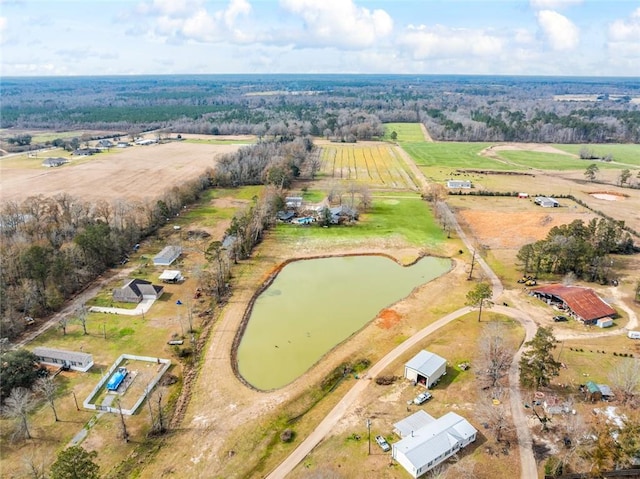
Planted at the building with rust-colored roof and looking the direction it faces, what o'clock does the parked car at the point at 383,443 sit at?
The parked car is roughly at 11 o'clock from the building with rust-colored roof.

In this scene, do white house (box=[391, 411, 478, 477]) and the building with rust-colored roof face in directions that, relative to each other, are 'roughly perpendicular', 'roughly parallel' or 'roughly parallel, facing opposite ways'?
roughly perpendicular

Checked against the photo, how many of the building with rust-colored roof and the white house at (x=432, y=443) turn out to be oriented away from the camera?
0

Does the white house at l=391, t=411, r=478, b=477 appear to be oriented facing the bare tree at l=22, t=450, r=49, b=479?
no

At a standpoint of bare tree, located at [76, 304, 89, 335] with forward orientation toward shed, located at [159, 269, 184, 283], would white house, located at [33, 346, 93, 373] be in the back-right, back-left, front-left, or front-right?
back-right

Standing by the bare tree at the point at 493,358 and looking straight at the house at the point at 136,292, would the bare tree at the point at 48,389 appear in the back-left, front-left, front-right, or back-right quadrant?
front-left

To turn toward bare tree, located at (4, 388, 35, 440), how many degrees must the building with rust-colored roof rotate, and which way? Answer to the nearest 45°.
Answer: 0° — it already faces it

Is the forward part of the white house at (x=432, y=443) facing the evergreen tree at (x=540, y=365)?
no

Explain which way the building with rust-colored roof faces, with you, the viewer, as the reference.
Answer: facing the viewer and to the left of the viewer

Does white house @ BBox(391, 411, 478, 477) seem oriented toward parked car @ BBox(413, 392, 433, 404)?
no

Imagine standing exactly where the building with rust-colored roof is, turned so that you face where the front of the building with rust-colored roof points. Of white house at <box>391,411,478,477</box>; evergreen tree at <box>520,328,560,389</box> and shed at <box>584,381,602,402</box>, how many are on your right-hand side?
0
